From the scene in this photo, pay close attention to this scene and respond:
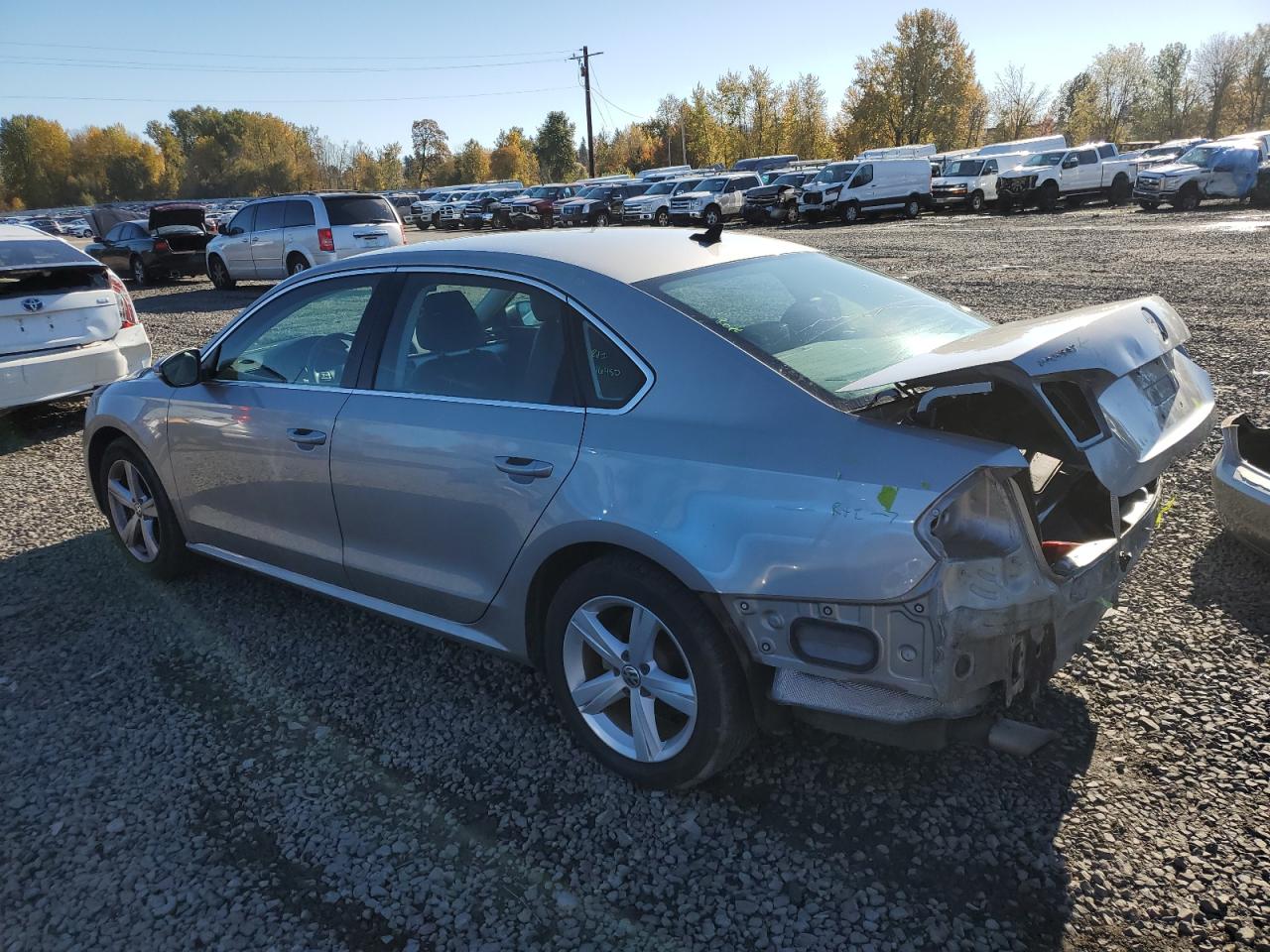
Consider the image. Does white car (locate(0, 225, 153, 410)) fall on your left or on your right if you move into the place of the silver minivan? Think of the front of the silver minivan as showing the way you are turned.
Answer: on your left

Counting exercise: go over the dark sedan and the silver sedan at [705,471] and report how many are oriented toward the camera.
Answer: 0

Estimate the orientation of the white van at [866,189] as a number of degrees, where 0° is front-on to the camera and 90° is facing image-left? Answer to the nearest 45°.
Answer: approximately 45°

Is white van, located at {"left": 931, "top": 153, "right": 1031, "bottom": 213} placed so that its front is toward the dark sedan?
yes

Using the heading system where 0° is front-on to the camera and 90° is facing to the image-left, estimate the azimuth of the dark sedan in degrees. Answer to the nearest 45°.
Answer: approximately 135°

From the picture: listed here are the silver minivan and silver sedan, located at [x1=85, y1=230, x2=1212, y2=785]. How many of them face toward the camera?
0

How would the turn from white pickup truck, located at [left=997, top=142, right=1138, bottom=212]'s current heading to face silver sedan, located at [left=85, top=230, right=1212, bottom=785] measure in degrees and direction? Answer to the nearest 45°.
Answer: approximately 45° to its left

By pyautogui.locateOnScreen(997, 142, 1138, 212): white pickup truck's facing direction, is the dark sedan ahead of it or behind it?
ahead

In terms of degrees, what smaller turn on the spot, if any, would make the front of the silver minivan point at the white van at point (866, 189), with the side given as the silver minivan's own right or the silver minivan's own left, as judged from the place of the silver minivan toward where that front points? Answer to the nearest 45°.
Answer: approximately 90° to the silver minivan's own right

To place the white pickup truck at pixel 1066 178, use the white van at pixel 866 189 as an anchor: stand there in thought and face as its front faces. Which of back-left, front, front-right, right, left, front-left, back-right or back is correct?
back-left

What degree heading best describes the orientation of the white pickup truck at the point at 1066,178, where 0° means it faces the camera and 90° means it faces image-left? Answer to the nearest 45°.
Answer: approximately 45°

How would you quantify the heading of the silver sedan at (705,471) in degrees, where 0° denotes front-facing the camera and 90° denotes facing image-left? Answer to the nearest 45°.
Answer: approximately 135°

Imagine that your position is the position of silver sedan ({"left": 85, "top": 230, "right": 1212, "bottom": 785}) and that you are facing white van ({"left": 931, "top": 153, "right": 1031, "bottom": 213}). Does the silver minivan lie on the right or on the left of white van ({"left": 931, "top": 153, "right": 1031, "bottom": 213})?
left

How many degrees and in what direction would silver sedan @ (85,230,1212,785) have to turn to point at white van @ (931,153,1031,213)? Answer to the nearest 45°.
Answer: approximately 45° to its right

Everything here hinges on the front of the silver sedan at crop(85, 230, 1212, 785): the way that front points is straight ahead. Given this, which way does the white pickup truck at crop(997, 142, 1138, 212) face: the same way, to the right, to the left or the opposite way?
to the left

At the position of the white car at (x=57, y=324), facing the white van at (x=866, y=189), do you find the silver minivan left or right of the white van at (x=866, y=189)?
left

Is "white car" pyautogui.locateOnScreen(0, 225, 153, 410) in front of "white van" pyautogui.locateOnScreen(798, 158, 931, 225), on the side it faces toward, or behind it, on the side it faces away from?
in front

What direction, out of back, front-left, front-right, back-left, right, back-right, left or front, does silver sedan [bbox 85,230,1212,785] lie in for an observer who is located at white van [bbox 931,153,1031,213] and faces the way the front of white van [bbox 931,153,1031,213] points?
front-left
